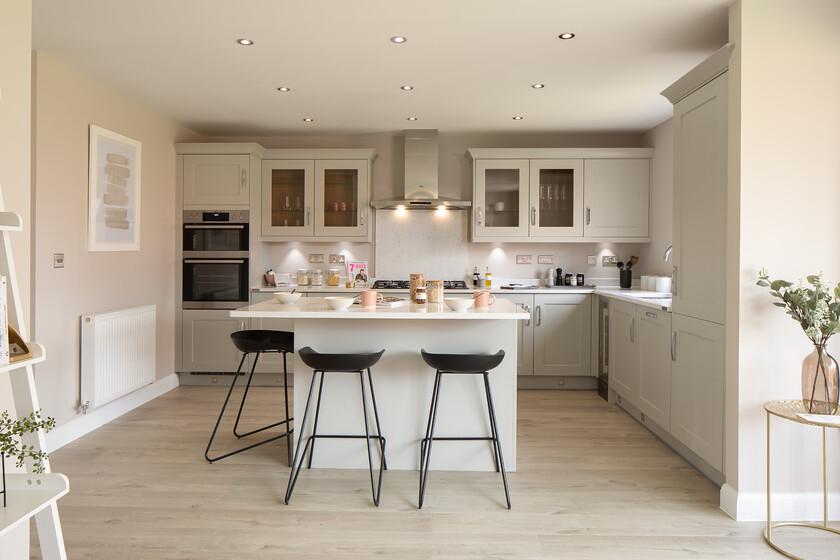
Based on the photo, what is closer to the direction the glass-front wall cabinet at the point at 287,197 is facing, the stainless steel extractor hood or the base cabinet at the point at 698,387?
the base cabinet

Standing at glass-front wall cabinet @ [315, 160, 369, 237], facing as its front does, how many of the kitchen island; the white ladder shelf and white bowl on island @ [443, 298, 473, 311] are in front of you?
3

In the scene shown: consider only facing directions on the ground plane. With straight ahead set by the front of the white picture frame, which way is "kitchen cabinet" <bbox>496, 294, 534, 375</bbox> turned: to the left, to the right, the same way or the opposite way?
to the right

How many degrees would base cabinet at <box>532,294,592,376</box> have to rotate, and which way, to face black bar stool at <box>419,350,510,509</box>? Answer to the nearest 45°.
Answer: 0° — it already faces it

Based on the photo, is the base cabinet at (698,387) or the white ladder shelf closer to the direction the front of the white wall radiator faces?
the base cabinet

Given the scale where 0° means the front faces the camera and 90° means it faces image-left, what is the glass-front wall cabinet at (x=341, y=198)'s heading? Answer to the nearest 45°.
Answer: approximately 0°

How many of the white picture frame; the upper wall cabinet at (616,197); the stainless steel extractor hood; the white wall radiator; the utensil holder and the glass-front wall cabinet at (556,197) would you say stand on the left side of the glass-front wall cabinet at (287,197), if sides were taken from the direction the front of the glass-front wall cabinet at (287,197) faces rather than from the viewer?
4

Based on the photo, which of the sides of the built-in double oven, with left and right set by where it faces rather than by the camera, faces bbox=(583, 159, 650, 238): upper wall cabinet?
left

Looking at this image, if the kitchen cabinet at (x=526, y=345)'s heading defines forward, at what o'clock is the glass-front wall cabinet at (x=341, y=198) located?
The glass-front wall cabinet is roughly at 3 o'clock from the kitchen cabinet.

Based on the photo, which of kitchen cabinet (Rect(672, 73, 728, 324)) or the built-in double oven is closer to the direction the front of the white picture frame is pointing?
the kitchen cabinet

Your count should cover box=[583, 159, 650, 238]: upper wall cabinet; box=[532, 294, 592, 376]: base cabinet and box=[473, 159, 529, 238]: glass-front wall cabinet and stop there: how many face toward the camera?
3

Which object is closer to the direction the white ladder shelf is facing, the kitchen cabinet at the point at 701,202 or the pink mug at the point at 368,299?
the kitchen cabinet
